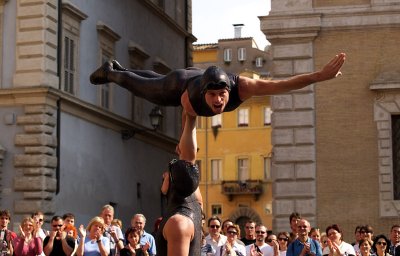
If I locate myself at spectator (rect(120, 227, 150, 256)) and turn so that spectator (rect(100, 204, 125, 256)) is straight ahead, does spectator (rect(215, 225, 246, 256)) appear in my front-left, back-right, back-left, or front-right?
back-right

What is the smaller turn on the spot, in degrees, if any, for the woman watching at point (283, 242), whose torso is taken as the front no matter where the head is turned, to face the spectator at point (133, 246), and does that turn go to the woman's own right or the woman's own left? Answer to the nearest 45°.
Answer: approximately 45° to the woman's own right

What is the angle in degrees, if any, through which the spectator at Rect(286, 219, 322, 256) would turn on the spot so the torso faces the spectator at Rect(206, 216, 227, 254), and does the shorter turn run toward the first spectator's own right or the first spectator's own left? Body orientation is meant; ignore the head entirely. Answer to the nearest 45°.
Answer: approximately 90° to the first spectator's own right

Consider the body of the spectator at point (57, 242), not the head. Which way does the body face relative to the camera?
toward the camera

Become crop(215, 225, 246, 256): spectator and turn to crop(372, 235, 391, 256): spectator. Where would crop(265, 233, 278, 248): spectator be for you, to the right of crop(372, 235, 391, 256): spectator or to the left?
left

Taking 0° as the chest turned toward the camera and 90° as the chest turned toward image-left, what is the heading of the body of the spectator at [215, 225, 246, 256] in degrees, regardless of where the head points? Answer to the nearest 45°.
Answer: approximately 0°

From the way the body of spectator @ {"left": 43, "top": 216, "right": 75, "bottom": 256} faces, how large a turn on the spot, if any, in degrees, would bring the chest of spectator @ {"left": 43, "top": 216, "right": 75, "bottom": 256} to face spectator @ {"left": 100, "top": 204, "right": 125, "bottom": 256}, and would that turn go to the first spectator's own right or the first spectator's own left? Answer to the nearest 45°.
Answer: approximately 90° to the first spectator's own left

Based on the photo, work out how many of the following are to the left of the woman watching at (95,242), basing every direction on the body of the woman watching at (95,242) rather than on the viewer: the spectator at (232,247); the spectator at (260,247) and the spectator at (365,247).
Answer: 3

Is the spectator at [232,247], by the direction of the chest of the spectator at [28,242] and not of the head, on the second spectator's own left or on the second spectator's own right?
on the second spectator's own left

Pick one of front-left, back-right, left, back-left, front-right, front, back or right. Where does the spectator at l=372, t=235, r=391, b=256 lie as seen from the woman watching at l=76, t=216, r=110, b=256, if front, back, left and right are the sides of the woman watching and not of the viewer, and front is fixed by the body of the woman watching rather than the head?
left

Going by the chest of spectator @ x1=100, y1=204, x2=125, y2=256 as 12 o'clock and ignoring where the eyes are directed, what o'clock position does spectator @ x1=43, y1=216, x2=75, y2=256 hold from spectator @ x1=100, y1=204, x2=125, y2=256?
spectator @ x1=43, y1=216, x2=75, y2=256 is roughly at 3 o'clock from spectator @ x1=100, y1=204, x2=125, y2=256.

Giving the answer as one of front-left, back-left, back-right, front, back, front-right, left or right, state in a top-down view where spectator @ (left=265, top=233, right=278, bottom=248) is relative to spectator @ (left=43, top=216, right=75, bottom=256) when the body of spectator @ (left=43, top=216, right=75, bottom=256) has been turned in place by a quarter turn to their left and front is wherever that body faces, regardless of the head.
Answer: front

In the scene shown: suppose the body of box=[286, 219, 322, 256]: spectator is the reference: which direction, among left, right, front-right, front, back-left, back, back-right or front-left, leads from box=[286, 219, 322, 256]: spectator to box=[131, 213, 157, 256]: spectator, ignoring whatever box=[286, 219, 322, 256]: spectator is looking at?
right

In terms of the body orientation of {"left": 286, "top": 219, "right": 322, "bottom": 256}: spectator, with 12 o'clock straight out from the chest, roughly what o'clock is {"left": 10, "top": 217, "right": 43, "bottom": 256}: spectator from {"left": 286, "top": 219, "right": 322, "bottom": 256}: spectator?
{"left": 10, "top": 217, "right": 43, "bottom": 256}: spectator is roughly at 3 o'clock from {"left": 286, "top": 219, "right": 322, "bottom": 256}: spectator.

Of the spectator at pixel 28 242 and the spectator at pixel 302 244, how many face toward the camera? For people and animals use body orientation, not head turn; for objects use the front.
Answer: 2
